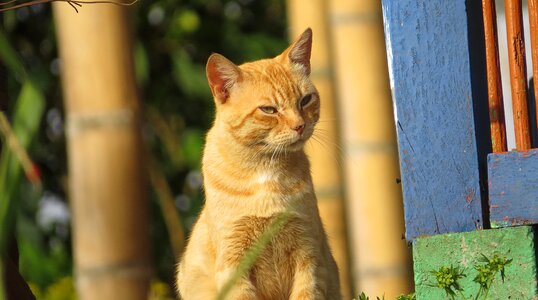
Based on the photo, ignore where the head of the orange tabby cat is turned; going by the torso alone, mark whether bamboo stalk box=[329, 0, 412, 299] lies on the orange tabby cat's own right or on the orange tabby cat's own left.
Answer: on the orange tabby cat's own left

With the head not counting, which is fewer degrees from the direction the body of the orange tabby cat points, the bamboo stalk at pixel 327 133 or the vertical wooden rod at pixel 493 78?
the vertical wooden rod

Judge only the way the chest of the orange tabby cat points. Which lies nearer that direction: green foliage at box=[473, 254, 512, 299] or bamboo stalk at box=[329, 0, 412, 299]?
the green foliage

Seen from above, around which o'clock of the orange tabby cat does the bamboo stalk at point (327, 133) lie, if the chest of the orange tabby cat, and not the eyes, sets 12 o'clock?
The bamboo stalk is roughly at 6 o'clock from the orange tabby cat.

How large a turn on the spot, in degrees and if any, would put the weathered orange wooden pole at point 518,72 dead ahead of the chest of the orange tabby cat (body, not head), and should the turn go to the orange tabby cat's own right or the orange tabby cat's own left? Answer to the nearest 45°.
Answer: approximately 45° to the orange tabby cat's own left

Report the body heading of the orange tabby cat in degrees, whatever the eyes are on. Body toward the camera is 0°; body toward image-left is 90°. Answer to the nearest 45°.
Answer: approximately 315°
